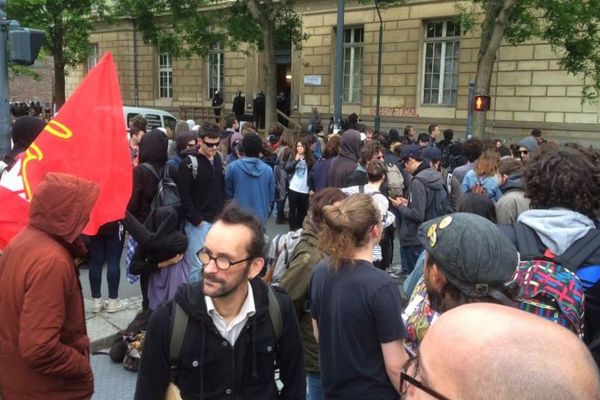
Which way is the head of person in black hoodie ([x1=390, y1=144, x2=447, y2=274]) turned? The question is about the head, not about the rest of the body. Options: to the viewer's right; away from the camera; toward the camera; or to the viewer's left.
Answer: to the viewer's left

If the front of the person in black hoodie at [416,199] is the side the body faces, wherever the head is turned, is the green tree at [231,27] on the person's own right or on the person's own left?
on the person's own right

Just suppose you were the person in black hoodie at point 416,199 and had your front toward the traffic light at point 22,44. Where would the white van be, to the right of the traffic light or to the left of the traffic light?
right

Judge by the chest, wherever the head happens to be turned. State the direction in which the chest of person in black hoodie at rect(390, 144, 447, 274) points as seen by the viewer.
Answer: to the viewer's left

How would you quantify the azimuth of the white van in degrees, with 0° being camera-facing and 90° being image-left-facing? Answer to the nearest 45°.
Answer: approximately 270°

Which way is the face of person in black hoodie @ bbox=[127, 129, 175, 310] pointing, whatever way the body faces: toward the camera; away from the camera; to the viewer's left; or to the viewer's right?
away from the camera

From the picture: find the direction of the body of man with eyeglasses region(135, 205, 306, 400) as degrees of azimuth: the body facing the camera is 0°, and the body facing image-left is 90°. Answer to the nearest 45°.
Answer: approximately 0°

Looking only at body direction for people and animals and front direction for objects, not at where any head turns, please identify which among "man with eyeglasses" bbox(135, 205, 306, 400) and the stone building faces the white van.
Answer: the stone building
